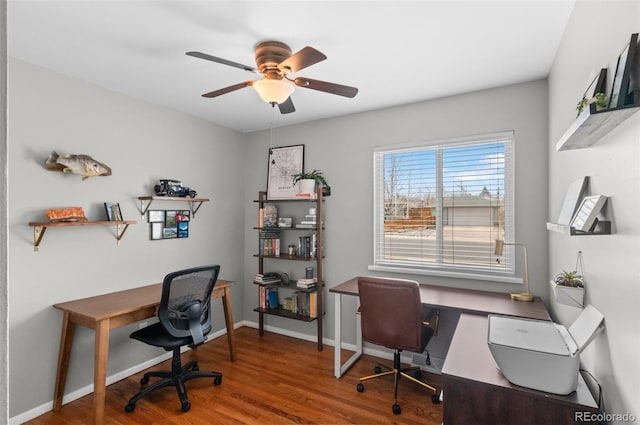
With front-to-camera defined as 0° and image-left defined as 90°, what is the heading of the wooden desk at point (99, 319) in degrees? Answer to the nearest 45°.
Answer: approximately 315°

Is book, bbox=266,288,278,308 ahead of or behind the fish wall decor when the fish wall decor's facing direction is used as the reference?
ahead

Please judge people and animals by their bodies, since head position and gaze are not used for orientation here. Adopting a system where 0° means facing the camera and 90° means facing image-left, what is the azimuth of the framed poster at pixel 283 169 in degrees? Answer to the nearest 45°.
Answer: approximately 45°

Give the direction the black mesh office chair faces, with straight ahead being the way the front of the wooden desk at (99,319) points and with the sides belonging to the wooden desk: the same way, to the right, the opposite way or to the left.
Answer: the opposite way

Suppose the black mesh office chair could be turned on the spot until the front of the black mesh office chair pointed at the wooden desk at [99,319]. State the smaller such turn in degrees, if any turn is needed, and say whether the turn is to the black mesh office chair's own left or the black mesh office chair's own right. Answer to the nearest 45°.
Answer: approximately 45° to the black mesh office chair's own left

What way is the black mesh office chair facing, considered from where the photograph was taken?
facing away from the viewer and to the left of the viewer

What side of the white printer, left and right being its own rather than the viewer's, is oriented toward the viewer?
left

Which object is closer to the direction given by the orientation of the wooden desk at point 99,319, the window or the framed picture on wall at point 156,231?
the window
